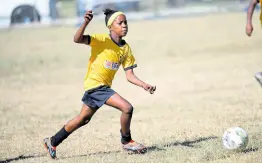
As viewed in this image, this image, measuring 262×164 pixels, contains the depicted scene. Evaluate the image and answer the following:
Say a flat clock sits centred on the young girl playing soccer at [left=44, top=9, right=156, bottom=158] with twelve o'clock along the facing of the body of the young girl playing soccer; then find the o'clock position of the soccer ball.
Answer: The soccer ball is roughly at 11 o'clock from the young girl playing soccer.

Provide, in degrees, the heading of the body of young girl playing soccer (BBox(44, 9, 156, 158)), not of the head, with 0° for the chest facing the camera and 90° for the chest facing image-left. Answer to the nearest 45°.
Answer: approximately 315°
